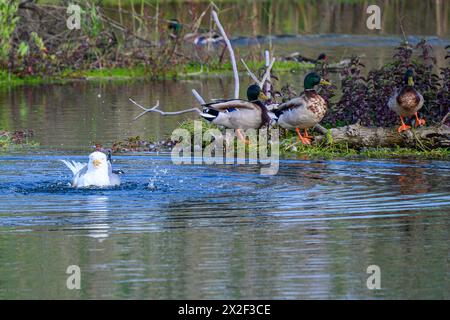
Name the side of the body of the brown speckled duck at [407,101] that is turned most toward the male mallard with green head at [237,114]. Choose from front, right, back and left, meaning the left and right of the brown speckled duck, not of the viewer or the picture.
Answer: right

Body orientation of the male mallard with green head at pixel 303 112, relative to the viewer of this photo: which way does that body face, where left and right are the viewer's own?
facing to the right of the viewer

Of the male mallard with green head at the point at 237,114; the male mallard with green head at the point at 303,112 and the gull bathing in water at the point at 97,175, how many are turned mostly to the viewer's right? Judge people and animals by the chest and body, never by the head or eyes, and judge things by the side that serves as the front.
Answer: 2

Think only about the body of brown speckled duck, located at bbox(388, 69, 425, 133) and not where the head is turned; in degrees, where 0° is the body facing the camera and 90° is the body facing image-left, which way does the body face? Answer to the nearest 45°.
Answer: approximately 0°

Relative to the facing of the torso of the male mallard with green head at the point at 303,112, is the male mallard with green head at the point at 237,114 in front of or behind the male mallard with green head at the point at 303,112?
behind

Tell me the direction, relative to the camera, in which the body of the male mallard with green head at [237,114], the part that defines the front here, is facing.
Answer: to the viewer's right
